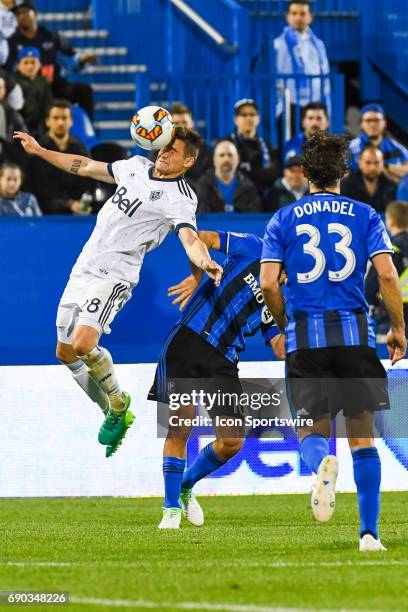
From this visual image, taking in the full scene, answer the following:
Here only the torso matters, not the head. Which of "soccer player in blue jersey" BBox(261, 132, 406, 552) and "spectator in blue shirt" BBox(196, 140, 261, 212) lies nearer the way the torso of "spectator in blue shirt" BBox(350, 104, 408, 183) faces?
the soccer player in blue jersey

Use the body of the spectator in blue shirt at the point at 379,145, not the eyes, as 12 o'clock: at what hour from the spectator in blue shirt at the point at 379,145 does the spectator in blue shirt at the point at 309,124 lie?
the spectator in blue shirt at the point at 309,124 is roughly at 2 o'clock from the spectator in blue shirt at the point at 379,145.

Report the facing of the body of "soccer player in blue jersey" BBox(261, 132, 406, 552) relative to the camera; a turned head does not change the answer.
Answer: away from the camera

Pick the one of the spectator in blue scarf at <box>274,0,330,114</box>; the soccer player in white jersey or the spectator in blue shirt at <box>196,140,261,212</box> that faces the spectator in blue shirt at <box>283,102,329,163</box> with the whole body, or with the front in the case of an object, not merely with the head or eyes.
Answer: the spectator in blue scarf at <box>274,0,330,114</box>

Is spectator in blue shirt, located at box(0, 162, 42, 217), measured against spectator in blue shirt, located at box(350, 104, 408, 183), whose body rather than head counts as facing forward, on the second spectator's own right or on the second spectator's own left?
on the second spectator's own right

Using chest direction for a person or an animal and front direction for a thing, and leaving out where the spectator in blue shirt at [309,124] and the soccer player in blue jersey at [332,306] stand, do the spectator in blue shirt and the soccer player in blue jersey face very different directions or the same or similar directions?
very different directions
